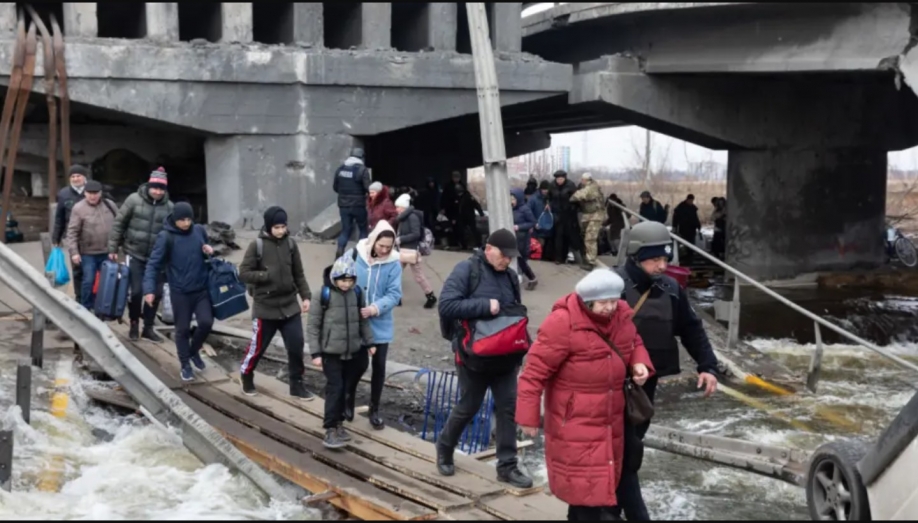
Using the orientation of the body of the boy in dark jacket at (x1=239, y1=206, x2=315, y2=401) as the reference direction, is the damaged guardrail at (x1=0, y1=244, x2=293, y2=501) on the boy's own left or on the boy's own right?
on the boy's own right

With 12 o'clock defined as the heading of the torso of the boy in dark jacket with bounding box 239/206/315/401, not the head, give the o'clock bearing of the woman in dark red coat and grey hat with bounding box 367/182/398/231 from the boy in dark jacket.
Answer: The woman in dark red coat and grey hat is roughly at 8 o'clock from the boy in dark jacket.

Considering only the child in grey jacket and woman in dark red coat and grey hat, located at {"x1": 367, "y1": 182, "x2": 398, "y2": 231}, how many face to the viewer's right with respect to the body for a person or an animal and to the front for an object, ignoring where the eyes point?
0

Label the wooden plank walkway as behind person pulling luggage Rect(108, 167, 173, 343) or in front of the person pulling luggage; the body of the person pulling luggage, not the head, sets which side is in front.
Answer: in front

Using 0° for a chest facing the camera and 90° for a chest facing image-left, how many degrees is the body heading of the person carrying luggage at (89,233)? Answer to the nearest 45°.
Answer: approximately 315°

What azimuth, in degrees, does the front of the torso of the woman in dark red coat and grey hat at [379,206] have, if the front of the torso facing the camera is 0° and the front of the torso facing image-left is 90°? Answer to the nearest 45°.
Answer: approximately 45°

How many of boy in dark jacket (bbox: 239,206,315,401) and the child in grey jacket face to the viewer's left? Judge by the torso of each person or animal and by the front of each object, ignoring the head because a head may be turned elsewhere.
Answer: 0

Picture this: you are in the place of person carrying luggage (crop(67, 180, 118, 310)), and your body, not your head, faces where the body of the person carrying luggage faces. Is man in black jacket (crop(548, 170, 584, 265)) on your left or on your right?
on your left
